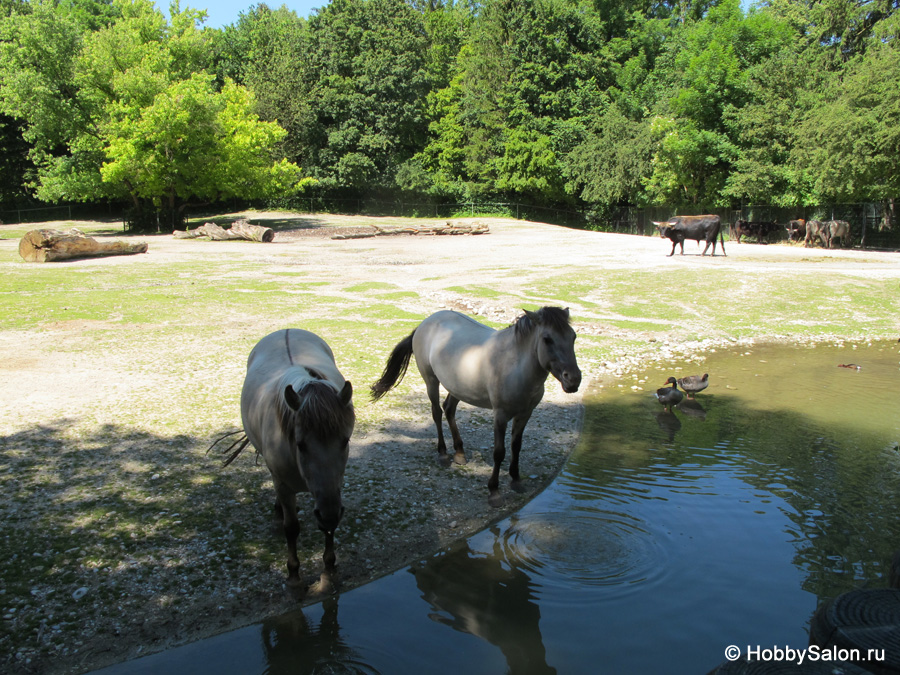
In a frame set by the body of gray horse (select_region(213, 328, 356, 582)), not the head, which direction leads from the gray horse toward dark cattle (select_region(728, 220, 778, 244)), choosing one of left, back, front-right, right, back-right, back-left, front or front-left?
back-left

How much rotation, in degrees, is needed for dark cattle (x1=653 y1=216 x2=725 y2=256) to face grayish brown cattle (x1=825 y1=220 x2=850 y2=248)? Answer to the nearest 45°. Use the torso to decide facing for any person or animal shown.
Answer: approximately 135° to its right

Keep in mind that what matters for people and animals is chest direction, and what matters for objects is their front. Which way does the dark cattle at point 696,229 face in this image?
to the viewer's left

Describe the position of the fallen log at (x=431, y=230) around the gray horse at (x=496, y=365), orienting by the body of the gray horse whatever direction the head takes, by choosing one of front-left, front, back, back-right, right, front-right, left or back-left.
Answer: back-left
